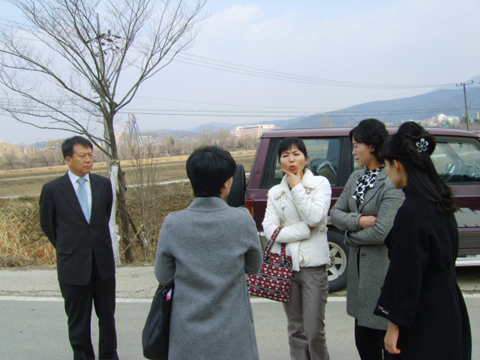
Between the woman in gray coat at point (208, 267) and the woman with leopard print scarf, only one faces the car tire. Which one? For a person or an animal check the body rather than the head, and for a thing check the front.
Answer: the woman in gray coat

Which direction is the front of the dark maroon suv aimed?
to the viewer's right

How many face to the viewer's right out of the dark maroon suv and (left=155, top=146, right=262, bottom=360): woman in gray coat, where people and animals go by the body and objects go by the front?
1

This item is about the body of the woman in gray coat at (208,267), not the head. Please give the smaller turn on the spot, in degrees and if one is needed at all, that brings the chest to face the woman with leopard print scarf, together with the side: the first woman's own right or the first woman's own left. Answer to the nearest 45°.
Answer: approximately 45° to the first woman's own right

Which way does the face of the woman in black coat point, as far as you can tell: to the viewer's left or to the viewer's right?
to the viewer's left

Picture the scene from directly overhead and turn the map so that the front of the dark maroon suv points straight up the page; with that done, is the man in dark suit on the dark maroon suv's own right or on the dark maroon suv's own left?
on the dark maroon suv's own right

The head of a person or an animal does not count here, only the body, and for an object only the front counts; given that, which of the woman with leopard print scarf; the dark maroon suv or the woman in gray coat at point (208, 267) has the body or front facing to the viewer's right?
the dark maroon suv

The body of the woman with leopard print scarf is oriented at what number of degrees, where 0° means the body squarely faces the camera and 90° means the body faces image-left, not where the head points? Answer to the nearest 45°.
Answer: approximately 45°

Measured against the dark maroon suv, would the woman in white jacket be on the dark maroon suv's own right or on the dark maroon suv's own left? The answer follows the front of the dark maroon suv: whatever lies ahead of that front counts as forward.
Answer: on the dark maroon suv's own right

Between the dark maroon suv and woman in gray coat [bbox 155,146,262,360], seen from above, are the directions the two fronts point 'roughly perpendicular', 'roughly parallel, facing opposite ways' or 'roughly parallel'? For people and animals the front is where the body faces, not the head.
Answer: roughly perpendicular

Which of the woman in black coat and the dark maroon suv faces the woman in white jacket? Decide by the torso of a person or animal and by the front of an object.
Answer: the woman in black coat

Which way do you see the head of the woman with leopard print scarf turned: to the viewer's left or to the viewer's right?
to the viewer's left

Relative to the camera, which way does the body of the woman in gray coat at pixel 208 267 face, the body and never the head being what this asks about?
away from the camera
